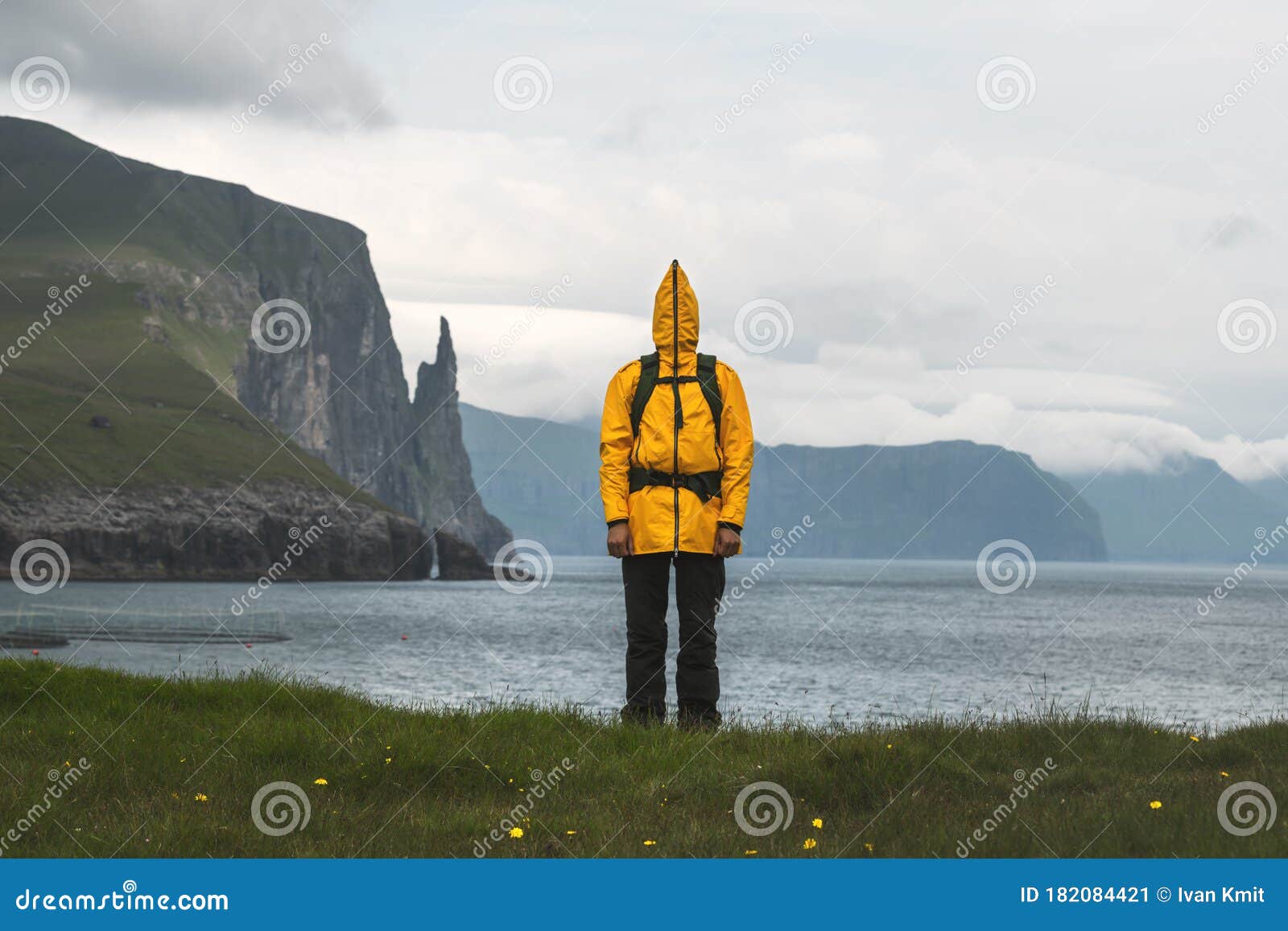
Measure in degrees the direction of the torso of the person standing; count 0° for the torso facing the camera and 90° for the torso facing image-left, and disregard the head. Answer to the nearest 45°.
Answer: approximately 0°
